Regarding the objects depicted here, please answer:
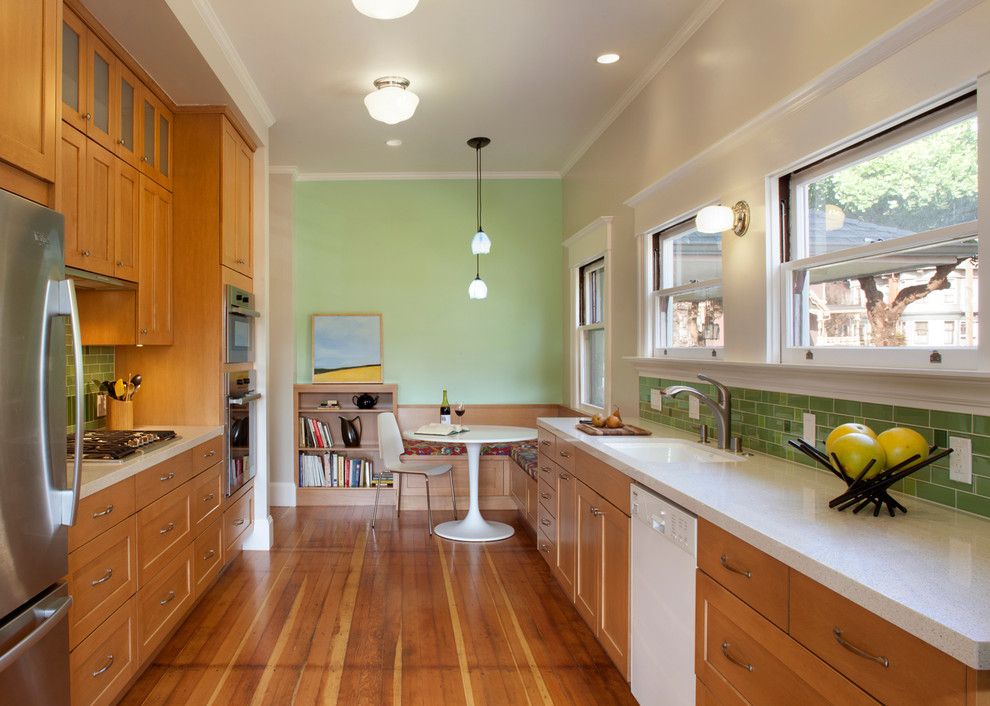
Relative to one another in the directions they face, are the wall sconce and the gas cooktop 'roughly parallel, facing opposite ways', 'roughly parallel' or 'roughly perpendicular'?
roughly parallel, facing opposite ways

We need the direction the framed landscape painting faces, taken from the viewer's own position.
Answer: facing the viewer

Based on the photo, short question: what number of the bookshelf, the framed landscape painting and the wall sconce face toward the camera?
2

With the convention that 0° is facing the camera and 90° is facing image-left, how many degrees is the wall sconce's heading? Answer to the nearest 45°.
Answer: approximately 90°

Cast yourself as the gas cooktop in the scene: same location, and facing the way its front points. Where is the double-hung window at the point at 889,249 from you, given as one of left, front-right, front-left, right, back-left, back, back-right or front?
front

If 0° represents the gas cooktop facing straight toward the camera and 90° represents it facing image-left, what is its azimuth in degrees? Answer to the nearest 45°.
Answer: approximately 315°

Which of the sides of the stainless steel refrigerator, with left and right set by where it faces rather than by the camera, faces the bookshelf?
left

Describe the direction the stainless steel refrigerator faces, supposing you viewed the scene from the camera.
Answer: facing the viewer and to the right of the viewer

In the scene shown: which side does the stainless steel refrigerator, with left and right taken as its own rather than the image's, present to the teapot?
left

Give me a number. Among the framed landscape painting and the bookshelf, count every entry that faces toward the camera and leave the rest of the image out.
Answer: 2

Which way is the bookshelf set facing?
toward the camera

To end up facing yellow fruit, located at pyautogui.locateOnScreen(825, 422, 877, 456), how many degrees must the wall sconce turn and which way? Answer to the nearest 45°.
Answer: approximately 90° to its left

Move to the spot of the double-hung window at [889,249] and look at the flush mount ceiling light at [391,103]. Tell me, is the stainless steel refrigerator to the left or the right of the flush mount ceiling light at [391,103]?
left

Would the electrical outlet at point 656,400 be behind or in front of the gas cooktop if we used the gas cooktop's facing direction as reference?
in front

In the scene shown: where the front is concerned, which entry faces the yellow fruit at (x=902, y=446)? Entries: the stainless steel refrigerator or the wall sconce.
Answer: the stainless steel refrigerator
